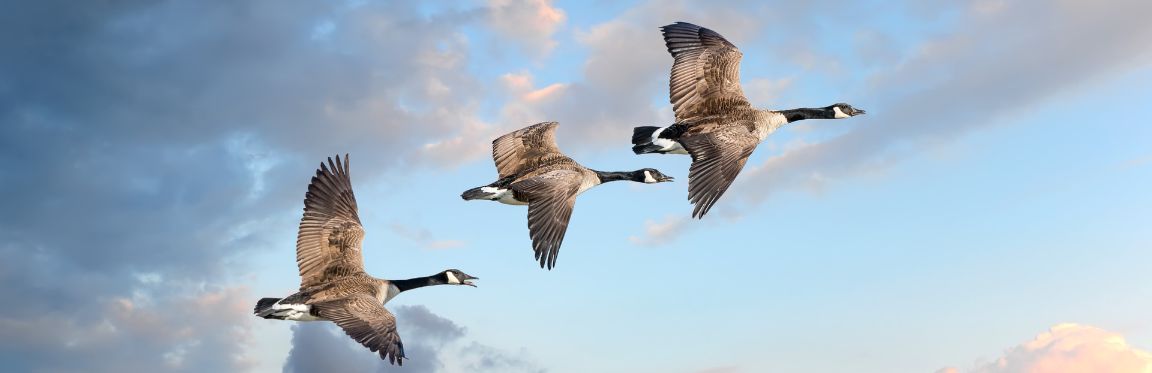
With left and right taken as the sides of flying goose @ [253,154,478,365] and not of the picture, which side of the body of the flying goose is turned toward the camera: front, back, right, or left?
right

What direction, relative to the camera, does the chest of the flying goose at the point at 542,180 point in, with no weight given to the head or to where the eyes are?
to the viewer's right

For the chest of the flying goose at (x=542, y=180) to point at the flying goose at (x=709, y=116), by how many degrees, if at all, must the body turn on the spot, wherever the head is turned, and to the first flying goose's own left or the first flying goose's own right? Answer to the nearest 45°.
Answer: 0° — it already faces it

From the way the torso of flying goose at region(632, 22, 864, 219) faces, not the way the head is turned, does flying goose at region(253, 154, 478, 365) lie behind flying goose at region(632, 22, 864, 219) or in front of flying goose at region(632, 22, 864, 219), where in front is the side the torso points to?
behind

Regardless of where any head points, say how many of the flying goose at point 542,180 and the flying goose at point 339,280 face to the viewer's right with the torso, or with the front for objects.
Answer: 2

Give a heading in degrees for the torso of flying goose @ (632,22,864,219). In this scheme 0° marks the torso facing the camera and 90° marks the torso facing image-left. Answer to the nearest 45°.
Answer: approximately 270°

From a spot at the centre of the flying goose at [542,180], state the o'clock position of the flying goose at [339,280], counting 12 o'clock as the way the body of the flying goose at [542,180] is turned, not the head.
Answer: the flying goose at [339,280] is roughly at 6 o'clock from the flying goose at [542,180].
